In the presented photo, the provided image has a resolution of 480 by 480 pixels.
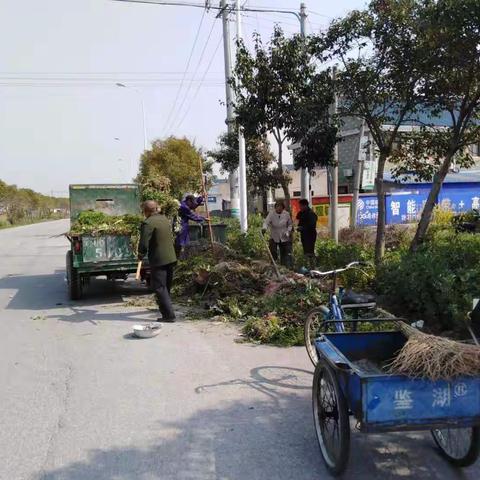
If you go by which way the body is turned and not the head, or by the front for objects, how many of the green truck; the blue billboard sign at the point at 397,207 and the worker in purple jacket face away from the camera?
1

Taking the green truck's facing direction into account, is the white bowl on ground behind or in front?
behind

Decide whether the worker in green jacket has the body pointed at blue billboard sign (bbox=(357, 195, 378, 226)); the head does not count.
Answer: no

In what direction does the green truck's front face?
away from the camera

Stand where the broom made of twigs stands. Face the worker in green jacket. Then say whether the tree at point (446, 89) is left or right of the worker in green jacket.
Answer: right

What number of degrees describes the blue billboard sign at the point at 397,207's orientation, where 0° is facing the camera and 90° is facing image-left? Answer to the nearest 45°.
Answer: approximately 45°

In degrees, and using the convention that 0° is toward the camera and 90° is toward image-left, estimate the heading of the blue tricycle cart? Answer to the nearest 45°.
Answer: approximately 135°

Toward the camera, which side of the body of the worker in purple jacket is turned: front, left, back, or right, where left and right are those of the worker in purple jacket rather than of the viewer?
right
